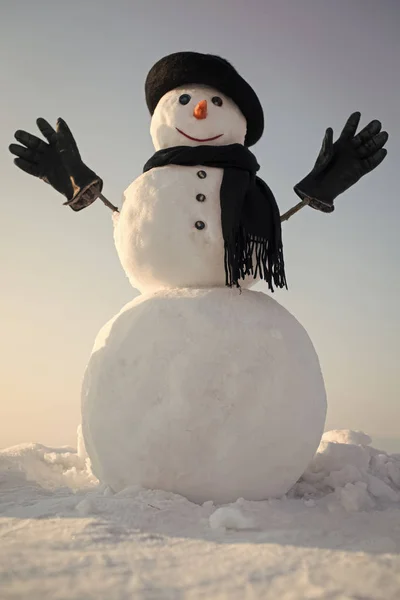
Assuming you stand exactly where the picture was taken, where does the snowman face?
facing the viewer

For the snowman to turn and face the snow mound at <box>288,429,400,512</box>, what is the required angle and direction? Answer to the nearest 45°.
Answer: approximately 135° to its left
